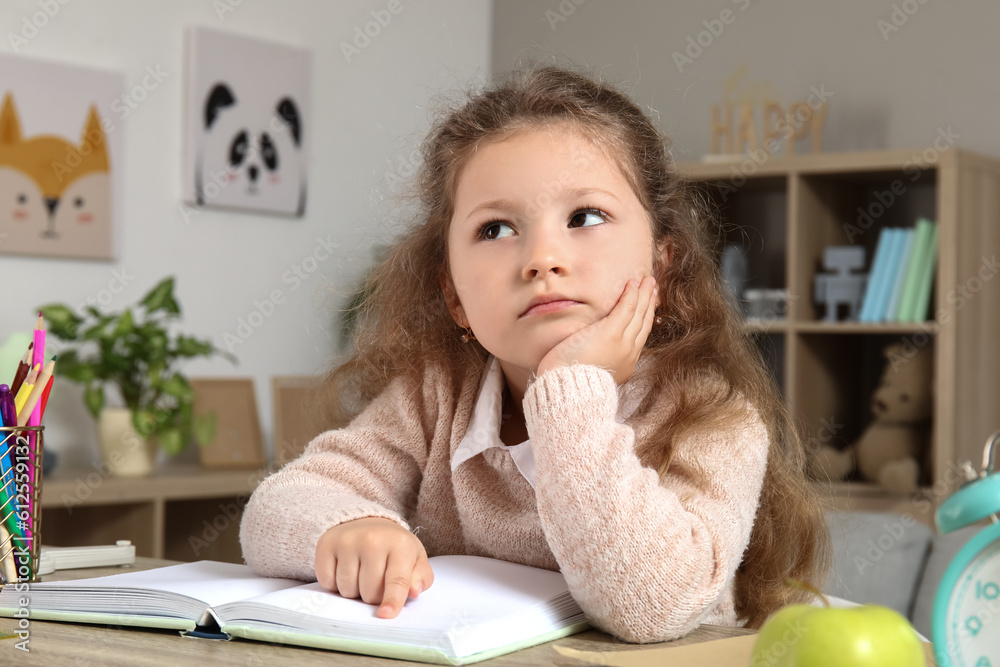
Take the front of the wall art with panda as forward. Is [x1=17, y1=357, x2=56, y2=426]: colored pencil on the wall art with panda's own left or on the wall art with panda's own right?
on the wall art with panda's own right

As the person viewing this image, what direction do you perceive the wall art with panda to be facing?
facing the viewer and to the right of the viewer

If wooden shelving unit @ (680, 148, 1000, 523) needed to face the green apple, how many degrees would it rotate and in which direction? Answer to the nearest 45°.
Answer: approximately 45° to its left

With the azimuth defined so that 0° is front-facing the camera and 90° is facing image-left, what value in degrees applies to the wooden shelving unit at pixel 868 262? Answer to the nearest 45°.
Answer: approximately 45°

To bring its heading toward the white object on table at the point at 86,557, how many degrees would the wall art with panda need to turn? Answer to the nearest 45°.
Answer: approximately 45° to its right

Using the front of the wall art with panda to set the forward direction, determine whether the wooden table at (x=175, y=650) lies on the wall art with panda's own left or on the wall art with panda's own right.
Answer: on the wall art with panda's own right

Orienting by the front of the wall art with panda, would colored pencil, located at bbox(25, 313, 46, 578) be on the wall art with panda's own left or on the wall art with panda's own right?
on the wall art with panda's own right

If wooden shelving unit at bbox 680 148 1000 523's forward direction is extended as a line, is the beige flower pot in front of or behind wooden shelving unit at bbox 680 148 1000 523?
in front

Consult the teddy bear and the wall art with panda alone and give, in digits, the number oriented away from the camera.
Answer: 0

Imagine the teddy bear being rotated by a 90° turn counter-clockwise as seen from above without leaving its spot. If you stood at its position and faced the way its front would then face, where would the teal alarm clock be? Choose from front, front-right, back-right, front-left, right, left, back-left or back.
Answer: front-right

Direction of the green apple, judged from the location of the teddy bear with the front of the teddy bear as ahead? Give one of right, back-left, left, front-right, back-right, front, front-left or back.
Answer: front-left

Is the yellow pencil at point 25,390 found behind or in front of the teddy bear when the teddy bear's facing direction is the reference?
in front
